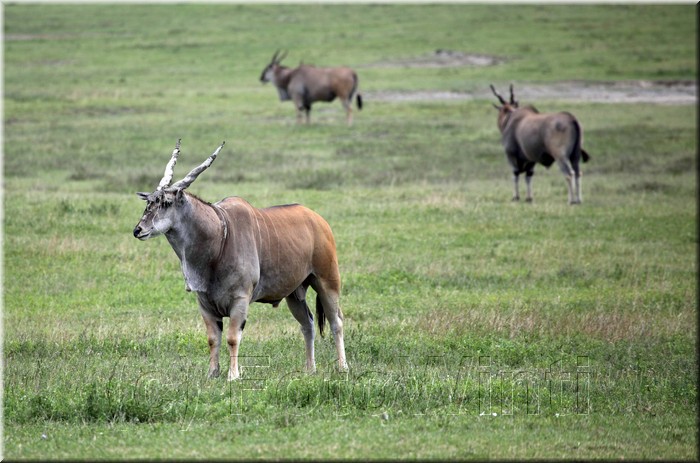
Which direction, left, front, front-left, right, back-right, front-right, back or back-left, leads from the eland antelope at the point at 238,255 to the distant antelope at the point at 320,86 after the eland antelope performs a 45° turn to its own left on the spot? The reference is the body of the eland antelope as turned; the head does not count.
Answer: back

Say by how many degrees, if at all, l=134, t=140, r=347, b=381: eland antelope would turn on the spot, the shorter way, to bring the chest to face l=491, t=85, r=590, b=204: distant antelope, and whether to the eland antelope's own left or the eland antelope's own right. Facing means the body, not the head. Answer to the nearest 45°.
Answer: approximately 180°

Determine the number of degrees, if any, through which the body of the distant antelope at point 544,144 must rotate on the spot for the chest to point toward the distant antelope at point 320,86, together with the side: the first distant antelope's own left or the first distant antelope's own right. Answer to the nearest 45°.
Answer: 0° — it already faces it

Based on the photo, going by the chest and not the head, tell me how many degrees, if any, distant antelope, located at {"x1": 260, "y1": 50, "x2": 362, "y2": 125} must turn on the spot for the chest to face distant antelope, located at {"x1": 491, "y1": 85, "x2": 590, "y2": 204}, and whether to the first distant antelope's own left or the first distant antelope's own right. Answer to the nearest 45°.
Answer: approximately 90° to the first distant antelope's own left

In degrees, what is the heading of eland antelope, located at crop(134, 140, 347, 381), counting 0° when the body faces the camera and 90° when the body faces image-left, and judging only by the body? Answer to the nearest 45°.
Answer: approximately 45°

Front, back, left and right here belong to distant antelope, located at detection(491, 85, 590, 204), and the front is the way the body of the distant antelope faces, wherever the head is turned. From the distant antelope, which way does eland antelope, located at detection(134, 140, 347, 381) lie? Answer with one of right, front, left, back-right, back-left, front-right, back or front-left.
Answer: back-left

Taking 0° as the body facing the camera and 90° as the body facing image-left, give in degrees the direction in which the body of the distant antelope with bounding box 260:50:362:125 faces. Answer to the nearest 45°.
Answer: approximately 90°
